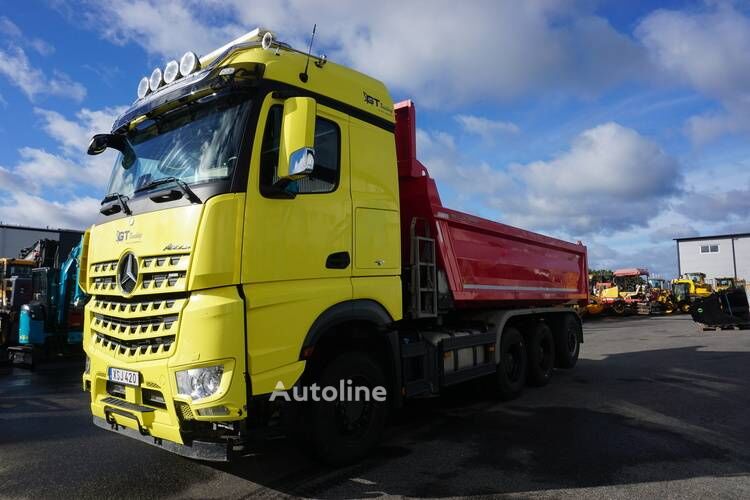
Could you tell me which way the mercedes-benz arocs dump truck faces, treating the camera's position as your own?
facing the viewer and to the left of the viewer

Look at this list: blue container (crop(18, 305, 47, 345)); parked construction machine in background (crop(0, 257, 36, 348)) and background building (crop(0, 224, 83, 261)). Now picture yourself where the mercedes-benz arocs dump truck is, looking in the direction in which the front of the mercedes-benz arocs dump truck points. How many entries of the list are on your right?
3

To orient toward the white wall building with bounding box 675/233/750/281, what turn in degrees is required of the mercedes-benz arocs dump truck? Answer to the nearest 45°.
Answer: approximately 180°

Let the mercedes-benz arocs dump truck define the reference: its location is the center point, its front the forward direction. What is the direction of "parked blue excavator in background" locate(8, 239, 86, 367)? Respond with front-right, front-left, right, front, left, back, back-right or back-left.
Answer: right

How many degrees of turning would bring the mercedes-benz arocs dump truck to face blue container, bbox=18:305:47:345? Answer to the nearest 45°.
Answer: approximately 90° to its right

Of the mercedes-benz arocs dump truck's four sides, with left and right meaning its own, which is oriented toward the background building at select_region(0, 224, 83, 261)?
right

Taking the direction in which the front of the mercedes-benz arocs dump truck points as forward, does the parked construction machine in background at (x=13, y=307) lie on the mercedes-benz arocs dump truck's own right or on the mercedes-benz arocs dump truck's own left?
on the mercedes-benz arocs dump truck's own right
